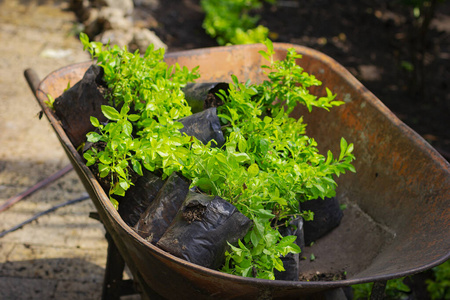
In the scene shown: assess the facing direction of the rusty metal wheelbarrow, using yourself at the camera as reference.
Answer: facing the viewer and to the right of the viewer

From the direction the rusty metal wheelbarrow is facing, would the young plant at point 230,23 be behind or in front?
behind

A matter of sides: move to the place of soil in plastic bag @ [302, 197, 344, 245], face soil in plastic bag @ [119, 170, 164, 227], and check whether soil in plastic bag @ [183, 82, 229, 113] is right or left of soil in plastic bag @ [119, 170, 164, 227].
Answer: right

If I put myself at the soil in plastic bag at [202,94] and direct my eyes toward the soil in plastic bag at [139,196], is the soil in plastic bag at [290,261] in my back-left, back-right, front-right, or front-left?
front-left
